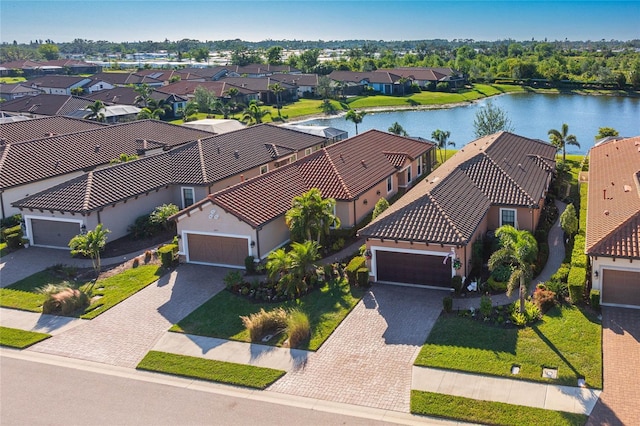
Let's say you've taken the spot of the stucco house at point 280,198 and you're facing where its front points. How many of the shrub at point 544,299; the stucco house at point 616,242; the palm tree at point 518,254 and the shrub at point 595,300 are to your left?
4

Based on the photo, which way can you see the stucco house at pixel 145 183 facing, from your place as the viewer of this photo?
facing the viewer and to the left of the viewer

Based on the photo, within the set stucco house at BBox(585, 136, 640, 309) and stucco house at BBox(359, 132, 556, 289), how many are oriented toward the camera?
2

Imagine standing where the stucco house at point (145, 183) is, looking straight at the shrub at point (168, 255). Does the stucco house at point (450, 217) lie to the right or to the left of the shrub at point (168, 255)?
left

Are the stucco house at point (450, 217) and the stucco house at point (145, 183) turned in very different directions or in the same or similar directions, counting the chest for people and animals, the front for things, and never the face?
same or similar directions

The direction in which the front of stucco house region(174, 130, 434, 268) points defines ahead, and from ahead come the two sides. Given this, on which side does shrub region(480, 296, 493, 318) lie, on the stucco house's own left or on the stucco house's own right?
on the stucco house's own left

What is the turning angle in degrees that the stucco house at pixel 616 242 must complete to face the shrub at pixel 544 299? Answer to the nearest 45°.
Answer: approximately 45° to its right

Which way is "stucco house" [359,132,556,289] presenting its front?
toward the camera

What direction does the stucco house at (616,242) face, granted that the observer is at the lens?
facing the viewer

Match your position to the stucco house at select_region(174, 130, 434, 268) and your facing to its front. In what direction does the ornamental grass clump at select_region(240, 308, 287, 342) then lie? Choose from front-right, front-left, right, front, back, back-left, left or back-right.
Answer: front-left

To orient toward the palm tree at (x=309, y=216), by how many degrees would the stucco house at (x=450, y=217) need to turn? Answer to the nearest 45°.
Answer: approximately 90° to its right

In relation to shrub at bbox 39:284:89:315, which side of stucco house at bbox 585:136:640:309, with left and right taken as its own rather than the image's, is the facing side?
right

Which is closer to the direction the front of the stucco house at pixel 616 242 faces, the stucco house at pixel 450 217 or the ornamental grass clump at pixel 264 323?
the ornamental grass clump

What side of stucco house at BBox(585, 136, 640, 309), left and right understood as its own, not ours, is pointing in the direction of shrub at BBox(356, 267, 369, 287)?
right

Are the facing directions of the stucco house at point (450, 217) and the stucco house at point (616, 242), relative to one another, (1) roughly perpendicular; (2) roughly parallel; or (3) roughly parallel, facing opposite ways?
roughly parallel

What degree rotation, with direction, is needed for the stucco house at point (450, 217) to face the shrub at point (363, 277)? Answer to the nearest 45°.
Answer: approximately 45° to its right

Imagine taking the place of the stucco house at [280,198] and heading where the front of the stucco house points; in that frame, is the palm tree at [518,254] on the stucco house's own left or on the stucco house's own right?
on the stucco house's own left

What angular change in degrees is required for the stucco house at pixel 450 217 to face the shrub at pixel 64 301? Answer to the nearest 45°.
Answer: approximately 90° to its right

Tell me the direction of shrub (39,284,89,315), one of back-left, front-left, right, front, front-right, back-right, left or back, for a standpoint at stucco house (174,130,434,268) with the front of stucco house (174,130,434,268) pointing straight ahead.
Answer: front
